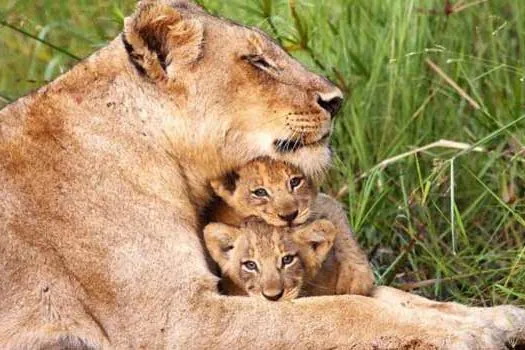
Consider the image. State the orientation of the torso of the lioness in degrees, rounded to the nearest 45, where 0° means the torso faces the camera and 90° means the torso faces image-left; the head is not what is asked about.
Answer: approximately 270°
